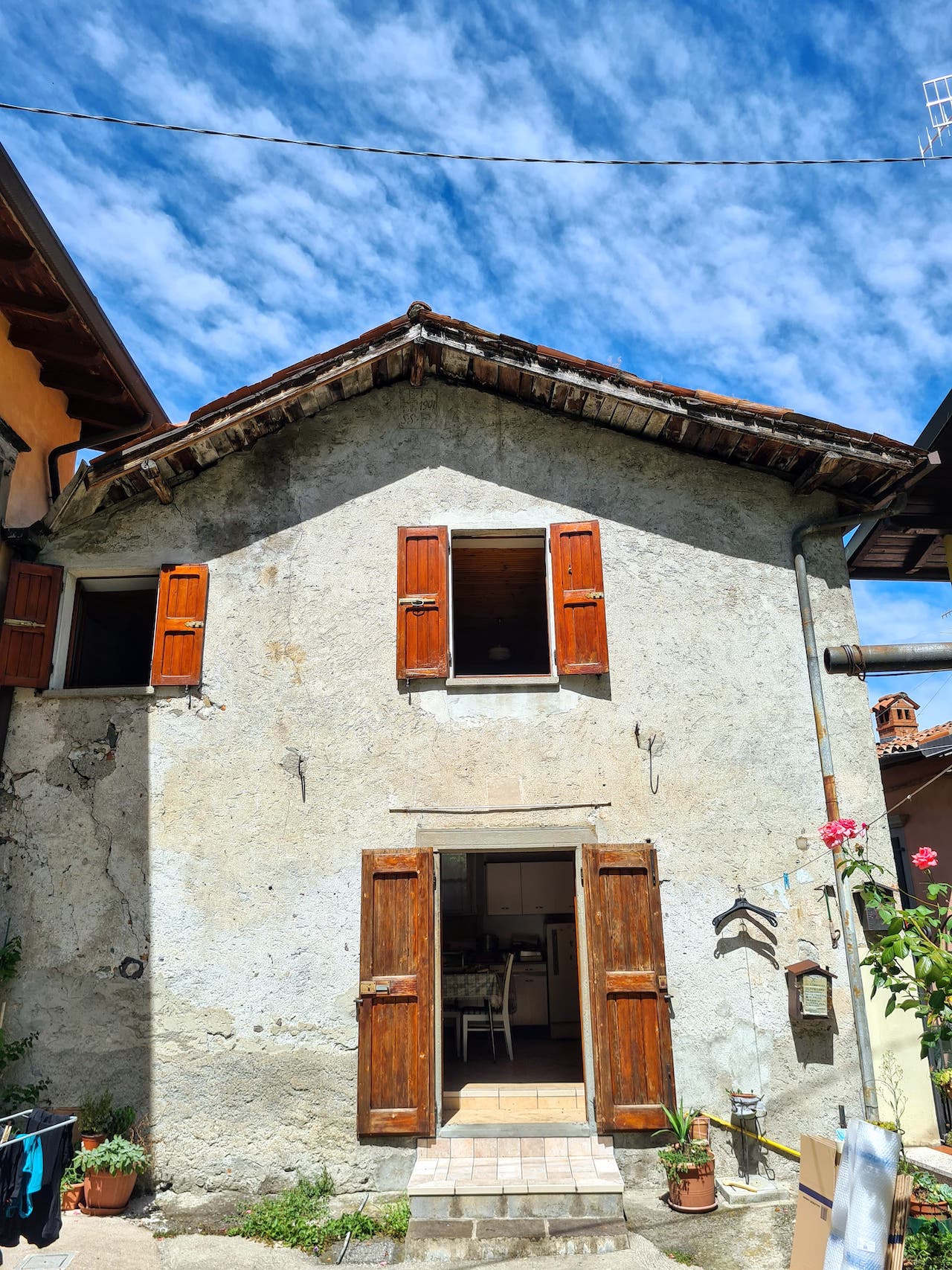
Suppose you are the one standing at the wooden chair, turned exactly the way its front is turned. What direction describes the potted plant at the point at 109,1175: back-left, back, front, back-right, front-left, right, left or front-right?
front-left

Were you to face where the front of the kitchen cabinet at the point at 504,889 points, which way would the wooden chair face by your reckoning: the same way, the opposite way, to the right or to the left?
to the right

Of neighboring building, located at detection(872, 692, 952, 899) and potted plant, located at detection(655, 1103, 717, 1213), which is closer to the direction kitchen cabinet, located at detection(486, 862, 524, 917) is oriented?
the potted plant

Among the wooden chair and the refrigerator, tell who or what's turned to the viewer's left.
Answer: the wooden chair

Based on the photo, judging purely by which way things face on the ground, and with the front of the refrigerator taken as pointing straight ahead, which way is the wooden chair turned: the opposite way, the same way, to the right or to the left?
to the right

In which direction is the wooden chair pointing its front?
to the viewer's left
